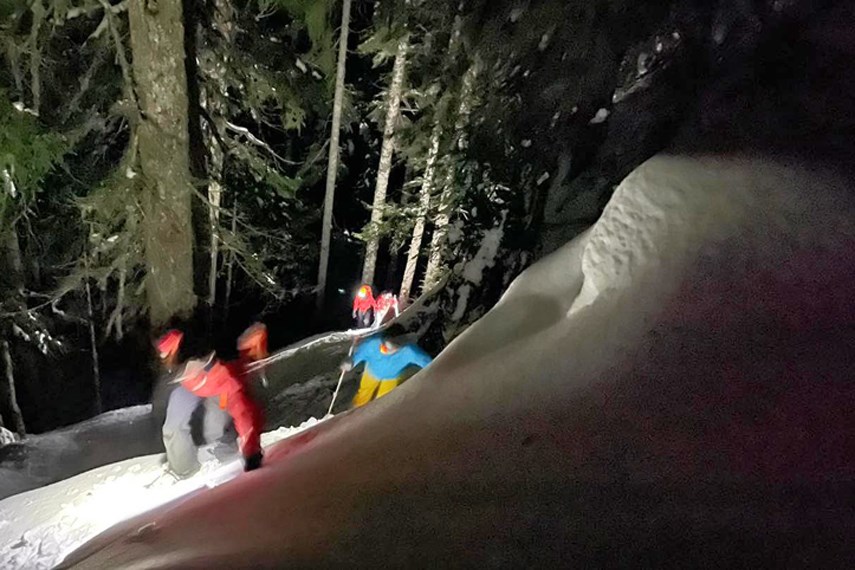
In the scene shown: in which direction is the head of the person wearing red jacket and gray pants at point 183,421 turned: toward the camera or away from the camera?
away from the camera

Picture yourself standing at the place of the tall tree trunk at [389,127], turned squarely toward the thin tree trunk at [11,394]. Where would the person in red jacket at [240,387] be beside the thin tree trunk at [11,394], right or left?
left
